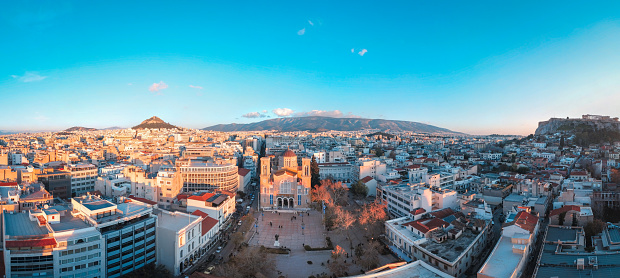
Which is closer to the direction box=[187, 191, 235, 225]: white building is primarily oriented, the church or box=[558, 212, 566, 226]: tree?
the tree

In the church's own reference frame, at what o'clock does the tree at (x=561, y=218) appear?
The tree is roughly at 10 o'clock from the church.

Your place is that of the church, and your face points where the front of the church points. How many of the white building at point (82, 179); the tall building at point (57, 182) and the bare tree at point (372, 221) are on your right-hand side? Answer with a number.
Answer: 2

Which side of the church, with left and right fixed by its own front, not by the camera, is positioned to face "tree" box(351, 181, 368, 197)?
left

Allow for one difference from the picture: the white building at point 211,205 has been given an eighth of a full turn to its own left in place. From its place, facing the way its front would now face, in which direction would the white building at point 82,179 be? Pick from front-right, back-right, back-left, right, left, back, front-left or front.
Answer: back-left

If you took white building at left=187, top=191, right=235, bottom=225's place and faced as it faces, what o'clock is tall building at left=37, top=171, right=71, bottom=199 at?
The tall building is roughly at 6 o'clock from the white building.

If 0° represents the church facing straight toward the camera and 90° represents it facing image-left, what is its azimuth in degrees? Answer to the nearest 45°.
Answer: approximately 0°

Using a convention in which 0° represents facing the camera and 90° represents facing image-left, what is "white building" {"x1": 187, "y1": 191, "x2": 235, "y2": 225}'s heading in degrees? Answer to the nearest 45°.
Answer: approximately 315°
